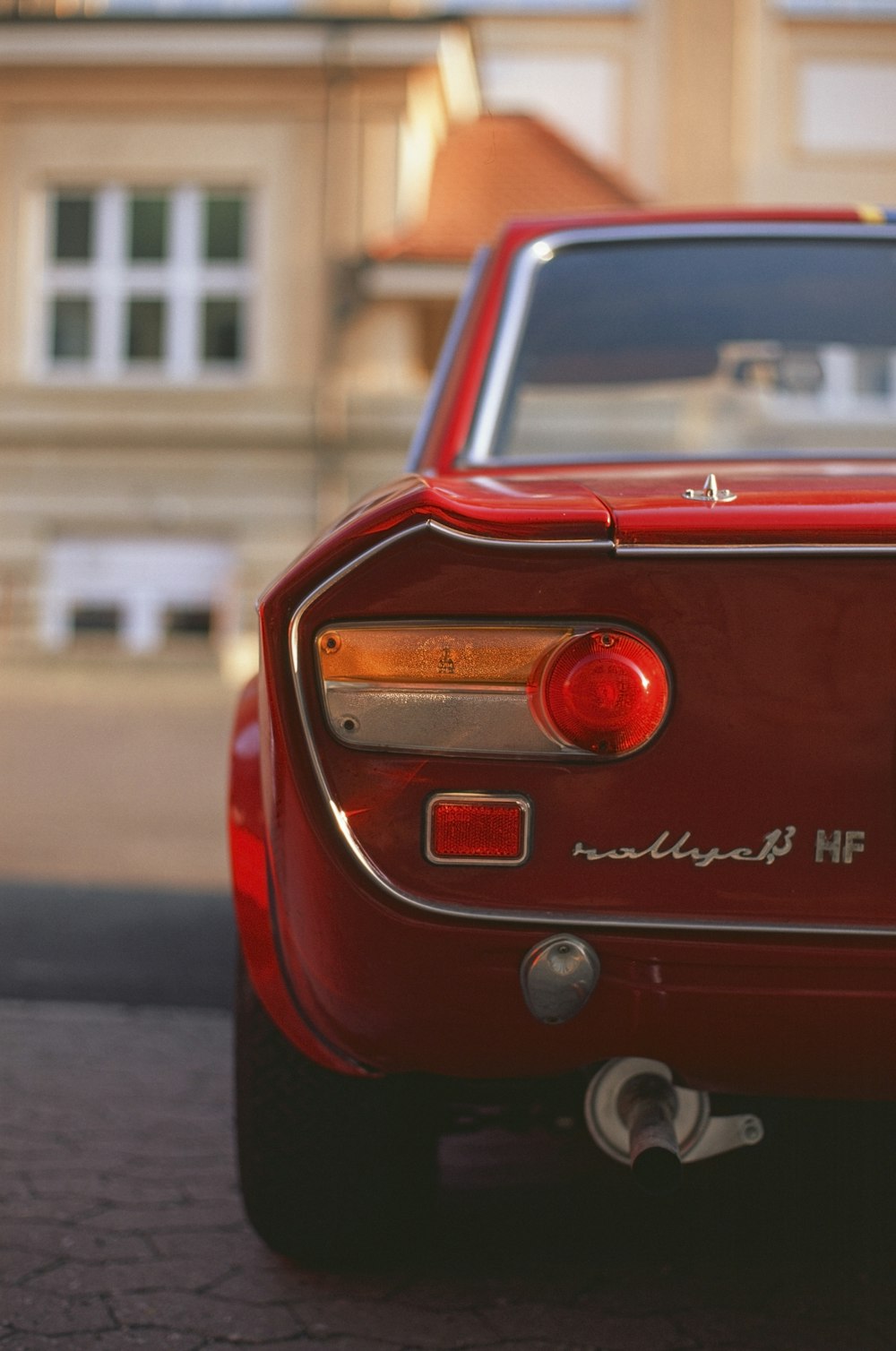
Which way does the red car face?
away from the camera

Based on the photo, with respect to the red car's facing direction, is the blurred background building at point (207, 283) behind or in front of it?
in front
